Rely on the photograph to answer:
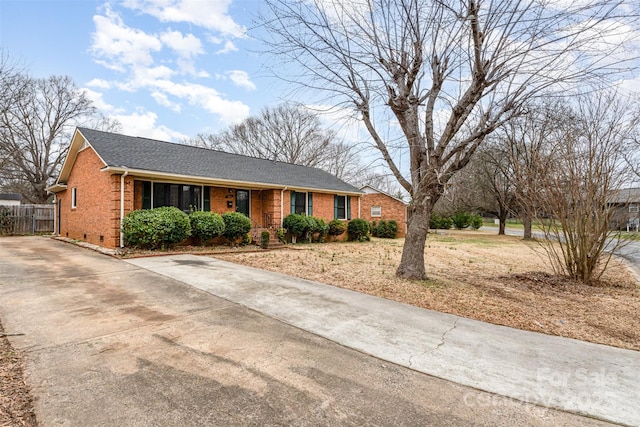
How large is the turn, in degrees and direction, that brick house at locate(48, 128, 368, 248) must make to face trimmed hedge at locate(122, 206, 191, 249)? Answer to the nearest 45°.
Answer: approximately 45° to its right

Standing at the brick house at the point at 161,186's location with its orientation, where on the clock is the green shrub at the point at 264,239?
The green shrub is roughly at 11 o'clock from the brick house.

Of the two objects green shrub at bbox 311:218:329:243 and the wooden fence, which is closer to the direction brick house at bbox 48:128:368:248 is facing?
the green shrub

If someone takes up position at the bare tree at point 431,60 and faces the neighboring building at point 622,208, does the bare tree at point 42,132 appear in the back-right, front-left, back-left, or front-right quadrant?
back-left

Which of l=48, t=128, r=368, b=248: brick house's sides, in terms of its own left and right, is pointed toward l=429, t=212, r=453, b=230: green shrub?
left

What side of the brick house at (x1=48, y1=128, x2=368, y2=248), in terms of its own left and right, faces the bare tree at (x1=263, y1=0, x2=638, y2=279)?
front

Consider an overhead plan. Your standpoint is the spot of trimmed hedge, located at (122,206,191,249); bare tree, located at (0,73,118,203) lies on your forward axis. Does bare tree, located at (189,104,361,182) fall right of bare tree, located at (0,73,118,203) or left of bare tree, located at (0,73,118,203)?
right

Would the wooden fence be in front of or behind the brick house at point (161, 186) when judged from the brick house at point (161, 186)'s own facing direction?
behind

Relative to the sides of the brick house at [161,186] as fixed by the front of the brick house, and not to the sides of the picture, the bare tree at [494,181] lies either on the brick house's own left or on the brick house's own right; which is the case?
on the brick house's own left

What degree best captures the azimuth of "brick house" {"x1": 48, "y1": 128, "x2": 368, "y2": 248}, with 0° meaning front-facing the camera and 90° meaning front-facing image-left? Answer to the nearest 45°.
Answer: approximately 315°

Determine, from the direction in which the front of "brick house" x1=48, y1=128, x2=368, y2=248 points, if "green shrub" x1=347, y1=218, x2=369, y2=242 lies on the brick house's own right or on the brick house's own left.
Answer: on the brick house's own left
